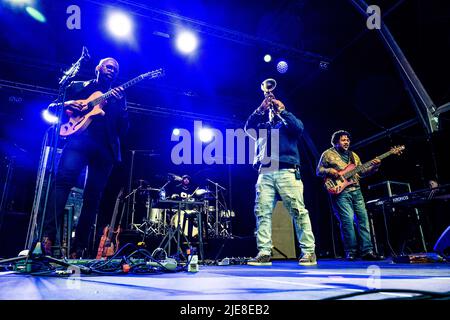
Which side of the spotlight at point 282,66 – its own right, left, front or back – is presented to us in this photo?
front

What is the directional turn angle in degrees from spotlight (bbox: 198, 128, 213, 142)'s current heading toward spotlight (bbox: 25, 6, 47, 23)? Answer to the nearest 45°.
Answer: approximately 45° to its right

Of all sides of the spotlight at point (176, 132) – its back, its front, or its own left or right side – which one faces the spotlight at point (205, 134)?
left

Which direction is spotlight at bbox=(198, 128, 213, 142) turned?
toward the camera

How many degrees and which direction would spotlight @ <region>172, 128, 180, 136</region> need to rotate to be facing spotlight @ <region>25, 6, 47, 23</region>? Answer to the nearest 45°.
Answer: approximately 45° to its right

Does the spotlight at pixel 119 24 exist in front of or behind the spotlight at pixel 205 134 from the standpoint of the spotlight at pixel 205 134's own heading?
in front

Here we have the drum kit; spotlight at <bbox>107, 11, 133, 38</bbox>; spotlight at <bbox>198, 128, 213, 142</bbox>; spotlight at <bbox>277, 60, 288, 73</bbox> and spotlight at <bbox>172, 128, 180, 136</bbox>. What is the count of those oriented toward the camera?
5

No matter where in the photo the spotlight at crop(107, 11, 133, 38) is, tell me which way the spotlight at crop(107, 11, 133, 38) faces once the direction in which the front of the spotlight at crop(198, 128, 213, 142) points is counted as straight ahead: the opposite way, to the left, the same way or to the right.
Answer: the same way

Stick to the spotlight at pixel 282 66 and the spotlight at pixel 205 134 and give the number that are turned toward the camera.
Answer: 2

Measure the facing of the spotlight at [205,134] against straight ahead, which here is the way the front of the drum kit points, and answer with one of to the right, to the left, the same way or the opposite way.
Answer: the same way

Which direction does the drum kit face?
toward the camera

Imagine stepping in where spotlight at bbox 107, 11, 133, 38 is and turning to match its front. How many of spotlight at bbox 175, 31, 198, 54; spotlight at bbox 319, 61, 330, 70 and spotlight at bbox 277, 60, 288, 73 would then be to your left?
3
